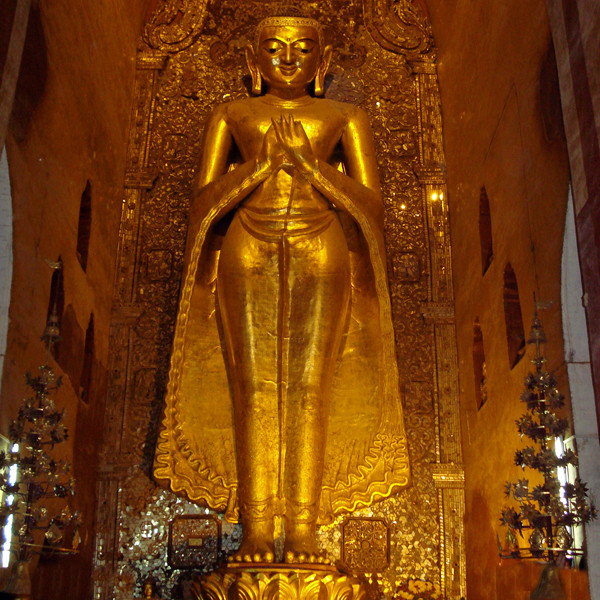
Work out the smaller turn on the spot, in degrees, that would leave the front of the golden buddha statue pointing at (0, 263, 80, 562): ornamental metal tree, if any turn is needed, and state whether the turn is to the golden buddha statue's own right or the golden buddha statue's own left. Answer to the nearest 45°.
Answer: approximately 45° to the golden buddha statue's own right

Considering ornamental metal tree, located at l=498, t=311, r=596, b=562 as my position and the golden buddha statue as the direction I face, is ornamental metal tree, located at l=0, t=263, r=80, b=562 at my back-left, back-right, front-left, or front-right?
front-left

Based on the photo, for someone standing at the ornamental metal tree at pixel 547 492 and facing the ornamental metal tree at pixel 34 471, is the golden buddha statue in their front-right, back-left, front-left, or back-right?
front-right

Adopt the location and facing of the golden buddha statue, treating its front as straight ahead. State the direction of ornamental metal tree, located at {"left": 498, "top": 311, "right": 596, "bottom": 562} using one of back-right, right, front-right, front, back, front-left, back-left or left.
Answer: front-left

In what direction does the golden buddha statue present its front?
toward the camera

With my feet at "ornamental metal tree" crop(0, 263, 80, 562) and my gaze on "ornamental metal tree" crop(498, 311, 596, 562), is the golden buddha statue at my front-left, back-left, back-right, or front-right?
front-left
